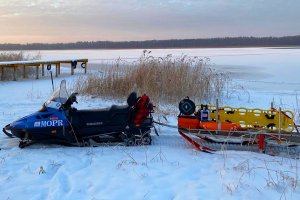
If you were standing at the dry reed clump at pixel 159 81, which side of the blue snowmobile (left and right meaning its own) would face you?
right

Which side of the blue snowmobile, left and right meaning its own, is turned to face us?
left
